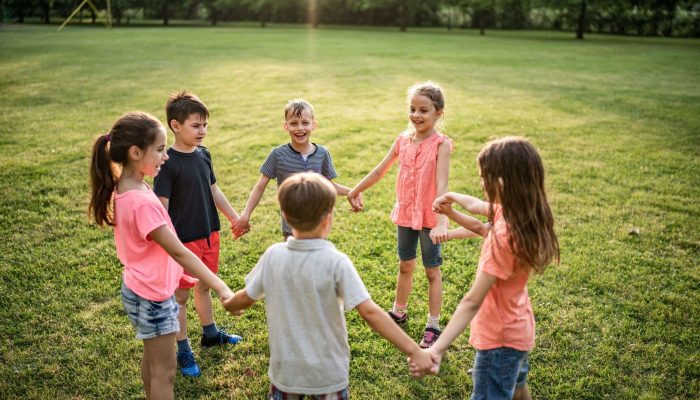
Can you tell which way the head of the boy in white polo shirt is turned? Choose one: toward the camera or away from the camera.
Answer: away from the camera

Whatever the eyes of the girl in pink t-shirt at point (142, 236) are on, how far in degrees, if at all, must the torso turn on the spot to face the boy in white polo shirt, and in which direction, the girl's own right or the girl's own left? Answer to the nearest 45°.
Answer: approximately 45° to the girl's own right

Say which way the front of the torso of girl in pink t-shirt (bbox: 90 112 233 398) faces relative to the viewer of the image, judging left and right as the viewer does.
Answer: facing to the right of the viewer

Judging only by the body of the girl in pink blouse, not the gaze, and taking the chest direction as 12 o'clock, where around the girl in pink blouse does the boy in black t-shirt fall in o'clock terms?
The boy in black t-shirt is roughly at 1 o'clock from the girl in pink blouse.

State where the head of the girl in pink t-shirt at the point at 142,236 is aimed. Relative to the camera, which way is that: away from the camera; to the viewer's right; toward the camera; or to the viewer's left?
to the viewer's right

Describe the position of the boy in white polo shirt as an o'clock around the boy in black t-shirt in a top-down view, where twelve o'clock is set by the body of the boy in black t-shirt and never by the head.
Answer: The boy in white polo shirt is roughly at 1 o'clock from the boy in black t-shirt.

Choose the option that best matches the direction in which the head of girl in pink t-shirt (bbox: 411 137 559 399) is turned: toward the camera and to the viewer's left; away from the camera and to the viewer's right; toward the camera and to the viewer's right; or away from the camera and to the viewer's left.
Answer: away from the camera and to the viewer's left

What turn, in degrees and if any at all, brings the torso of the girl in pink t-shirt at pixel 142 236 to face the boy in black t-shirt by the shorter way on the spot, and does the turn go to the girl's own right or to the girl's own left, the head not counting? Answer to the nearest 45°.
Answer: approximately 90° to the girl's own left

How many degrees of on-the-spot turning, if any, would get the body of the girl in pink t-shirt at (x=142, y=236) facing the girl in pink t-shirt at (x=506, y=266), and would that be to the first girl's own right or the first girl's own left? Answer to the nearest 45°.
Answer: approximately 45° to the first girl's own right

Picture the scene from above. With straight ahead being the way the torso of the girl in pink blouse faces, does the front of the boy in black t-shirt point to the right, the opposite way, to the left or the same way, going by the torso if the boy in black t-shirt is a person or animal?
to the left

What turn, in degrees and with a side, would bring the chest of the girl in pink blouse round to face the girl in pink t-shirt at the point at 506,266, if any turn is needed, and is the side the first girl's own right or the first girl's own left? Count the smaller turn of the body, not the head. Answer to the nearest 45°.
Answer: approximately 45° to the first girl's own left
